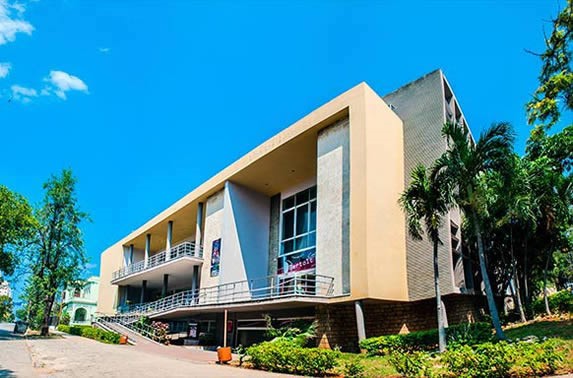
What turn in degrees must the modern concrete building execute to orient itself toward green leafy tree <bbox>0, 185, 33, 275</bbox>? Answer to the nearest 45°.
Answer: approximately 90° to its right

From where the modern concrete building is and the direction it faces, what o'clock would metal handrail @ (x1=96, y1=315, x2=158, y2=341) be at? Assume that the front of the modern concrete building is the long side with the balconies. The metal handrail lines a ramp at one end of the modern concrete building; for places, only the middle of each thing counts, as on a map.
The metal handrail is roughly at 3 o'clock from the modern concrete building.

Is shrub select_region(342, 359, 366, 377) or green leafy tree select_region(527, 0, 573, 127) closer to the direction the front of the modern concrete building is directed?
the shrub

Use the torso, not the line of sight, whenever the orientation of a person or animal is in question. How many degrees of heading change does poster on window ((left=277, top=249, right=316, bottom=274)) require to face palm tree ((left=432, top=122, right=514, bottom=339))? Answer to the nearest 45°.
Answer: approximately 90° to its left

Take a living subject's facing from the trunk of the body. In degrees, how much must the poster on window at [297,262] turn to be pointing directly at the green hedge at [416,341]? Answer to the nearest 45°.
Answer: approximately 90° to its left

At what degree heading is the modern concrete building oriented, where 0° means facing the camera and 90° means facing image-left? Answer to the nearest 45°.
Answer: approximately 45°

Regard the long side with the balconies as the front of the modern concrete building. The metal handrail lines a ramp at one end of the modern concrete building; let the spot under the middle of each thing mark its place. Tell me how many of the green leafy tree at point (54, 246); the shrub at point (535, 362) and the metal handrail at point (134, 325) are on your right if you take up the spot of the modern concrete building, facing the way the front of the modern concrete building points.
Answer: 2

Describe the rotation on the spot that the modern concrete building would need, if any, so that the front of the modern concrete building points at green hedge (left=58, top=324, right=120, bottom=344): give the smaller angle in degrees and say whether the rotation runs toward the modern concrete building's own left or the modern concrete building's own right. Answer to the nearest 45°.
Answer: approximately 90° to the modern concrete building's own right

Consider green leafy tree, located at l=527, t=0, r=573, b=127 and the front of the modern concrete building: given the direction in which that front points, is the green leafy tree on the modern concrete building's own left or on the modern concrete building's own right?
on the modern concrete building's own left

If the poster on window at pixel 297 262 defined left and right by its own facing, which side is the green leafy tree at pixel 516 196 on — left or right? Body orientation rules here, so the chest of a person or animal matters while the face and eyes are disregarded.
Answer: on its left

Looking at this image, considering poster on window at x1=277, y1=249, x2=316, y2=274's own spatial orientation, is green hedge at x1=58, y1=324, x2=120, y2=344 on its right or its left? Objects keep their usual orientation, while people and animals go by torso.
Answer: on its right
